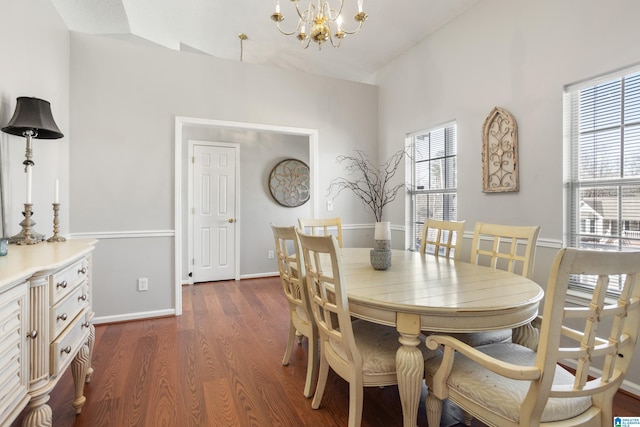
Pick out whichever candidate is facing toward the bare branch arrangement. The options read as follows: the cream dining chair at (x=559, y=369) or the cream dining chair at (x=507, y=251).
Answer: the cream dining chair at (x=559, y=369)

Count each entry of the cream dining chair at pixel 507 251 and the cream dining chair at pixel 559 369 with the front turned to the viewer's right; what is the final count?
0

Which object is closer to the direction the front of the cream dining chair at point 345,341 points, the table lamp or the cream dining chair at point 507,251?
the cream dining chair

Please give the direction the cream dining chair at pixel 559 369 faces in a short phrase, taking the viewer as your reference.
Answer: facing away from the viewer and to the left of the viewer

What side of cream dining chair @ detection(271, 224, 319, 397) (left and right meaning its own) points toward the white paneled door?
left

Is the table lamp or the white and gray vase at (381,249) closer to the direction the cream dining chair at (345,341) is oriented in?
the white and gray vase

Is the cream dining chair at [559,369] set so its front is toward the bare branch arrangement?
yes

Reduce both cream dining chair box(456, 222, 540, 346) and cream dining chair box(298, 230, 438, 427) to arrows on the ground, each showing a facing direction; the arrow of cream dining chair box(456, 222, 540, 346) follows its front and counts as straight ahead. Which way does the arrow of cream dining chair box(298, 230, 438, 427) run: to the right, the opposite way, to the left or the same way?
the opposite way

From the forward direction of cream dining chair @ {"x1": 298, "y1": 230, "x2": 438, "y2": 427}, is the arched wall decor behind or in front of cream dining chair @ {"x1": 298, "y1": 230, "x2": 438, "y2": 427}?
in front

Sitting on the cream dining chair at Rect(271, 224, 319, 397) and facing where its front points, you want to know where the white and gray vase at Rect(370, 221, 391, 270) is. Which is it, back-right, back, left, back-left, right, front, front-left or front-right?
front-right

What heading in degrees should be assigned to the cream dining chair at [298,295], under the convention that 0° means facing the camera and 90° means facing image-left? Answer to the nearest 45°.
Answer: approximately 225°

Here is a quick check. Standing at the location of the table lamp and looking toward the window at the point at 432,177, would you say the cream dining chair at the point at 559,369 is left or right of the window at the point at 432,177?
right

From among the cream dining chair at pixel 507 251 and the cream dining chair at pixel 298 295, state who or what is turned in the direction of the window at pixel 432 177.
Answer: the cream dining chair at pixel 298 295

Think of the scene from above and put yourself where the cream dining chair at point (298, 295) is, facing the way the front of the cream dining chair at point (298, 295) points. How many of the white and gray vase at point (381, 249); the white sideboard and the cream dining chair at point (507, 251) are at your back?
1
